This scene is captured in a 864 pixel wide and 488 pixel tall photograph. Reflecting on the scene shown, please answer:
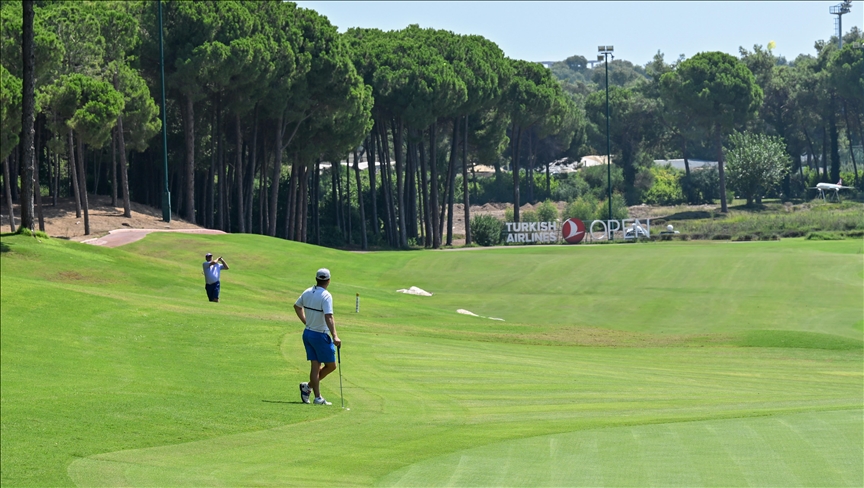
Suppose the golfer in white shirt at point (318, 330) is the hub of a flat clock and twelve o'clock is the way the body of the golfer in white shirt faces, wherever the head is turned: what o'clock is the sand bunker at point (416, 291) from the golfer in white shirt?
The sand bunker is roughly at 11 o'clock from the golfer in white shirt.

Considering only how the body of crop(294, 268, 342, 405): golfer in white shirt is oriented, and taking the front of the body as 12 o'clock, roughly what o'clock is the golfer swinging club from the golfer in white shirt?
The golfer swinging club is roughly at 10 o'clock from the golfer in white shirt.

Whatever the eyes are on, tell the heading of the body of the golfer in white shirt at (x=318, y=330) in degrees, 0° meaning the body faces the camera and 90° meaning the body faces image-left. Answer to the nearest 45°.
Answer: approximately 225°
